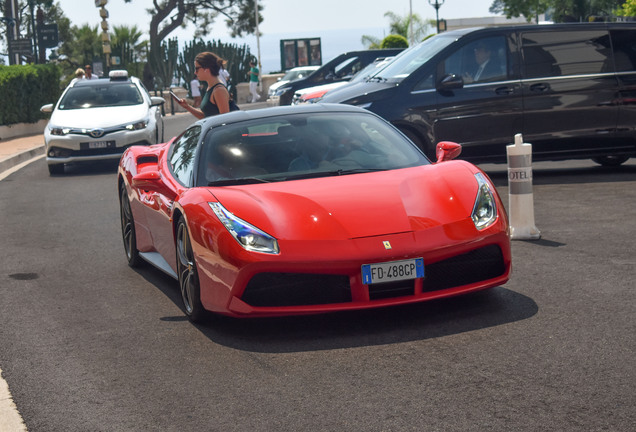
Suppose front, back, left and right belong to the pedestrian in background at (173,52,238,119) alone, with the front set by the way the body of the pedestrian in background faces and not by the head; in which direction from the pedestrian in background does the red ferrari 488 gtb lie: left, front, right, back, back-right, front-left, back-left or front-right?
left

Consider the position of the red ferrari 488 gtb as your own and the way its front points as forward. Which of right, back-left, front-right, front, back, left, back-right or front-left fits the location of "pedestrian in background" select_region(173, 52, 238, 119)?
back-left

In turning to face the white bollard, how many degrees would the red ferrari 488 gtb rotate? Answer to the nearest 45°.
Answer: approximately 90° to its left

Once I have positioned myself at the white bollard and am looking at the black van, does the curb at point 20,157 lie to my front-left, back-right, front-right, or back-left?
front-left

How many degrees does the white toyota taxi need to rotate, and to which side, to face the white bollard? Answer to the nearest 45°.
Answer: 0° — it already faces it

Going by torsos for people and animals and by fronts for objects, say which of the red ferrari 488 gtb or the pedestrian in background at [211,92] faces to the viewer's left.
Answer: the pedestrian in background

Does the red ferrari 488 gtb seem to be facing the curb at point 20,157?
no

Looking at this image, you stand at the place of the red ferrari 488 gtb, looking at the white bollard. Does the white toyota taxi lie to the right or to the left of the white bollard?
left

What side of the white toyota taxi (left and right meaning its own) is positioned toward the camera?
front

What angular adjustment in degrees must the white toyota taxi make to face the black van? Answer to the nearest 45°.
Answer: approximately 45° to its left

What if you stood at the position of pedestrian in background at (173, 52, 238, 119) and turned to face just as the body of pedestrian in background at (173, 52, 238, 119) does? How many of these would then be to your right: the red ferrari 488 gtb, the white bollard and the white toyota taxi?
1

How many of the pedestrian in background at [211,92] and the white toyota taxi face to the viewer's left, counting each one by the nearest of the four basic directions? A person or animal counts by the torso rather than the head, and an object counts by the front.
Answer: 1

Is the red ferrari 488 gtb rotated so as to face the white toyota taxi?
no

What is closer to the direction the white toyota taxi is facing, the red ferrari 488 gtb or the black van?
the red ferrari 488 gtb

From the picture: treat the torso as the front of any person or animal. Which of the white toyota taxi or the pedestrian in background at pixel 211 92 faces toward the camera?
the white toyota taxi

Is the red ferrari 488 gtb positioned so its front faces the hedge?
no

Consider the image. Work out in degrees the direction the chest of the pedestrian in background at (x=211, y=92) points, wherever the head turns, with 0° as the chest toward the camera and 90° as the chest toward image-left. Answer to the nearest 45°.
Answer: approximately 90°
